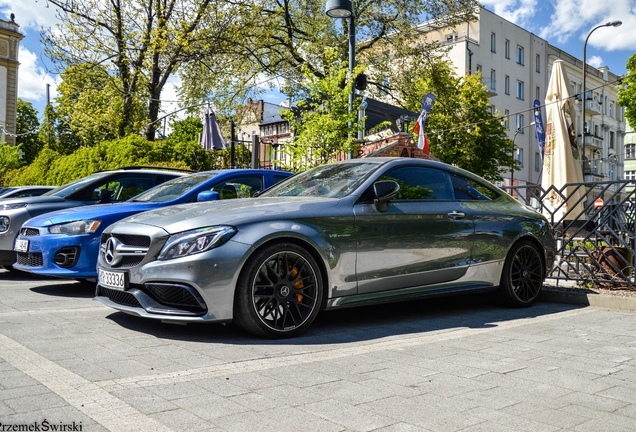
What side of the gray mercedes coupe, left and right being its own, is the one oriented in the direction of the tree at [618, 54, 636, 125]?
back

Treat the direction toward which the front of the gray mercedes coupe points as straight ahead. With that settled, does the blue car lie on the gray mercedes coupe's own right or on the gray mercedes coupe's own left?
on the gray mercedes coupe's own right

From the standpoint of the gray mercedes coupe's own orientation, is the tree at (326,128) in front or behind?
behind

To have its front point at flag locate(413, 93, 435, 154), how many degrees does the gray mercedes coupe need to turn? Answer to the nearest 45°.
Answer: approximately 135° to its right

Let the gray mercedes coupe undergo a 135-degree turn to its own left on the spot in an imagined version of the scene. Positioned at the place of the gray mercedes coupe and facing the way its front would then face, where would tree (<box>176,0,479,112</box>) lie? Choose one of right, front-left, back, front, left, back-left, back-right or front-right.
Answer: left

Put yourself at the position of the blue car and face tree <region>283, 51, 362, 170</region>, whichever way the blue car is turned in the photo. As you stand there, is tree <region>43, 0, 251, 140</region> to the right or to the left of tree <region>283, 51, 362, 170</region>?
left

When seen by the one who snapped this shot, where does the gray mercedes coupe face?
facing the viewer and to the left of the viewer

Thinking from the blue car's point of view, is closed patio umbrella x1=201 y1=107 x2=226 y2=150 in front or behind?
behind

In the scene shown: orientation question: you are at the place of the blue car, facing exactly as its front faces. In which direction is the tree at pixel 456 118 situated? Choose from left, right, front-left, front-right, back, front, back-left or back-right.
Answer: back

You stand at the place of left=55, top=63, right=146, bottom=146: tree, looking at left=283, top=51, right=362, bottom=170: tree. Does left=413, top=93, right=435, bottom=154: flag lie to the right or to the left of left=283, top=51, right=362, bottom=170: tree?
left

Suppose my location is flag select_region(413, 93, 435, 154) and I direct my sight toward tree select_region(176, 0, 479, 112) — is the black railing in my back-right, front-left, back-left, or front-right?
back-left

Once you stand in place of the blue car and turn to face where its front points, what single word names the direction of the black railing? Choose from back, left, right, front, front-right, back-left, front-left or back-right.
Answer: back-left

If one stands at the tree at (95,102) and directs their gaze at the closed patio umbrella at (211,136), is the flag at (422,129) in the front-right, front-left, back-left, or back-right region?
front-left

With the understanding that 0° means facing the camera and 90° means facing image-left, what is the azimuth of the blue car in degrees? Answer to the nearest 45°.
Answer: approximately 45°

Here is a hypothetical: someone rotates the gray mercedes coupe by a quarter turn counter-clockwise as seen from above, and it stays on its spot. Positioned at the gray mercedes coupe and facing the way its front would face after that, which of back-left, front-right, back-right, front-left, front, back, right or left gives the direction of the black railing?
left

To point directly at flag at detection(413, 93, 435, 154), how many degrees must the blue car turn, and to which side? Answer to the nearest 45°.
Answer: approximately 180°
